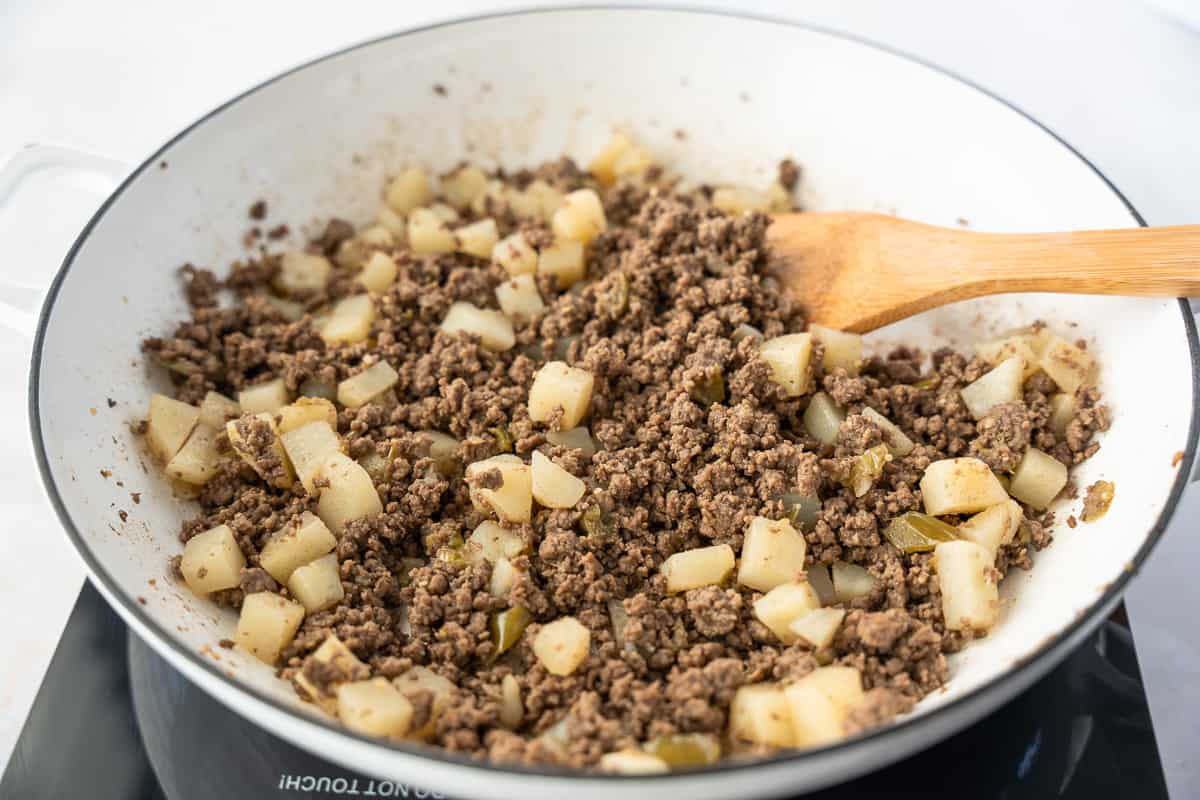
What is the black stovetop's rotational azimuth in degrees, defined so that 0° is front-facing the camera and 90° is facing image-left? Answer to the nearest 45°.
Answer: approximately 180°

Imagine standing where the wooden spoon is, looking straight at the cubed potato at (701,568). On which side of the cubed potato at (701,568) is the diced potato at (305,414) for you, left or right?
right

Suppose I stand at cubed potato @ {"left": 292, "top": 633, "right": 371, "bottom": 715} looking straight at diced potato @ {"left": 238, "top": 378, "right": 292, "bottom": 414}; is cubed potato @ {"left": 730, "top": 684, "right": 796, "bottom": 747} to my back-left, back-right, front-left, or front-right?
back-right
